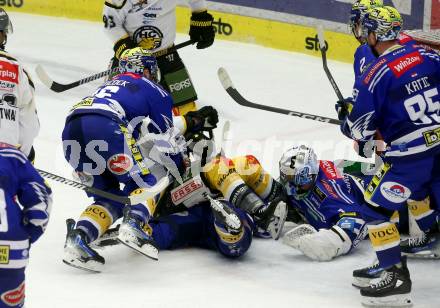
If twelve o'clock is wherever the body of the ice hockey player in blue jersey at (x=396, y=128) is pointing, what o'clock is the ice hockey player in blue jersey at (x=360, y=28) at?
the ice hockey player in blue jersey at (x=360, y=28) is roughly at 1 o'clock from the ice hockey player in blue jersey at (x=396, y=128).

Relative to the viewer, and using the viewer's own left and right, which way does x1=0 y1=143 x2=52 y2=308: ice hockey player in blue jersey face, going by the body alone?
facing away from the viewer

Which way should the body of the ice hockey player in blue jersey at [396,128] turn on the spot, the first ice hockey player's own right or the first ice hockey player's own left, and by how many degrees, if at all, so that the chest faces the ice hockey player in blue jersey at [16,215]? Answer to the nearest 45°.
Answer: approximately 90° to the first ice hockey player's own left

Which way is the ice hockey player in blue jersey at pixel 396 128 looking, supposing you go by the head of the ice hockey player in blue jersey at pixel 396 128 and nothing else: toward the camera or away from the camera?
away from the camera

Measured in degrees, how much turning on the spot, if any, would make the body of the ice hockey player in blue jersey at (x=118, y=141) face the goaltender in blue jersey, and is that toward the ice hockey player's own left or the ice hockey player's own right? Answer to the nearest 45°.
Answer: approximately 45° to the ice hockey player's own right

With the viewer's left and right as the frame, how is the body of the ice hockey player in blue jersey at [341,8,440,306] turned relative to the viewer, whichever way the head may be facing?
facing away from the viewer and to the left of the viewer

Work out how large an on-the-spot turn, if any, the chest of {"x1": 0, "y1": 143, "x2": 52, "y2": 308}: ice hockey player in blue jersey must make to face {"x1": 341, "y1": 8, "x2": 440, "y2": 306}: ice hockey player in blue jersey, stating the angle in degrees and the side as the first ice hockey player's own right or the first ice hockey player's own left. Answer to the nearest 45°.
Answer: approximately 90° to the first ice hockey player's own right

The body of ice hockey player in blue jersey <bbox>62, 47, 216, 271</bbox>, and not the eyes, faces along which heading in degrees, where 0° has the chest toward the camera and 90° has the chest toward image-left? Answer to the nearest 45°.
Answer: approximately 225°

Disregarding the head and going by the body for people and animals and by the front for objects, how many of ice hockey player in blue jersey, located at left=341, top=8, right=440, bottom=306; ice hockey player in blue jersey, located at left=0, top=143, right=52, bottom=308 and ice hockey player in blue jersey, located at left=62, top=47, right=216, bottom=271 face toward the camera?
0
